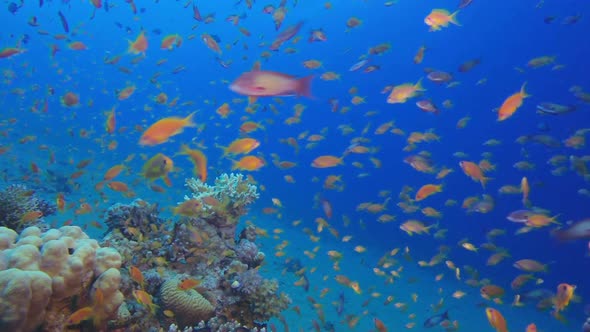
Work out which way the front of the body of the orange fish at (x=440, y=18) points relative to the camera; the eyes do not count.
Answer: to the viewer's left

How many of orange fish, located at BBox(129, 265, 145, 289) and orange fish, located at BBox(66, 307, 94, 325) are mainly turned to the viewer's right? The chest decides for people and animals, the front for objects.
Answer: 0

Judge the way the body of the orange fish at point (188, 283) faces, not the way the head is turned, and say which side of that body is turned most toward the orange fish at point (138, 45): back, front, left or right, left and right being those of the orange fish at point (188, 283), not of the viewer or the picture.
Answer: right

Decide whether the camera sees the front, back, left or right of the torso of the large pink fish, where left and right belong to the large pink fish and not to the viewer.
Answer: left

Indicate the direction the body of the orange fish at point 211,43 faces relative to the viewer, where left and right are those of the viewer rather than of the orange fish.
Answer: facing to the left of the viewer
